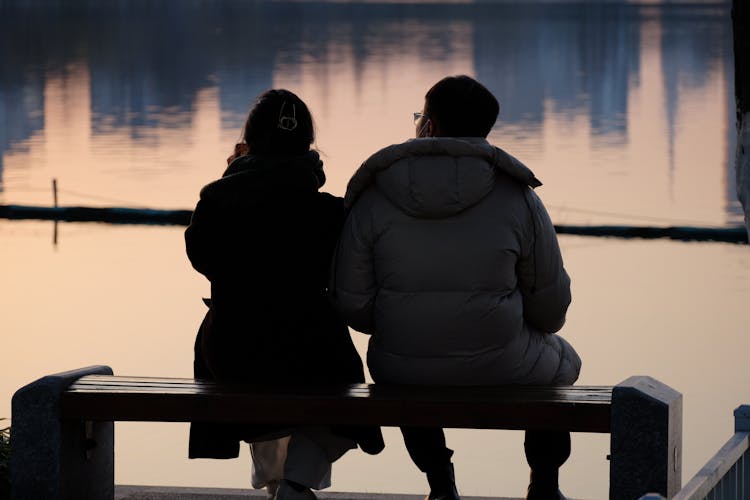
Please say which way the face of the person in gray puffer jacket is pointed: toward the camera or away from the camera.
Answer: away from the camera

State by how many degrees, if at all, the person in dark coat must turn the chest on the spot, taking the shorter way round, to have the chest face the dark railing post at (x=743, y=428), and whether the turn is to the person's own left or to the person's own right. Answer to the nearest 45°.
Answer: approximately 90° to the person's own right

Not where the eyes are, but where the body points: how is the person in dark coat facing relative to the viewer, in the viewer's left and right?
facing away from the viewer

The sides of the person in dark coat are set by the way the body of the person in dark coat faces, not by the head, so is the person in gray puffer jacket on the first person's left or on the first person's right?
on the first person's right

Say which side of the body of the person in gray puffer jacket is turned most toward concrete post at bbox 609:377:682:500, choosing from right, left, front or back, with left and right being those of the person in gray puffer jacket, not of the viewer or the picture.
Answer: right

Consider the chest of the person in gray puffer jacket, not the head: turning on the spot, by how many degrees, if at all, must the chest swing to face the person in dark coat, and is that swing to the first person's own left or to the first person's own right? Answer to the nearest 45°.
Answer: approximately 90° to the first person's own left

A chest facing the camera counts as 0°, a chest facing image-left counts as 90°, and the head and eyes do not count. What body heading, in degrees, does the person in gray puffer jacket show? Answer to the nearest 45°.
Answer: approximately 180°

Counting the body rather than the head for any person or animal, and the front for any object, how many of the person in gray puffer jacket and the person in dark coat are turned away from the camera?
2

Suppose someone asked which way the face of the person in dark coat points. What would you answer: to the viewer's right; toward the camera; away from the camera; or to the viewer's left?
away from the camera
